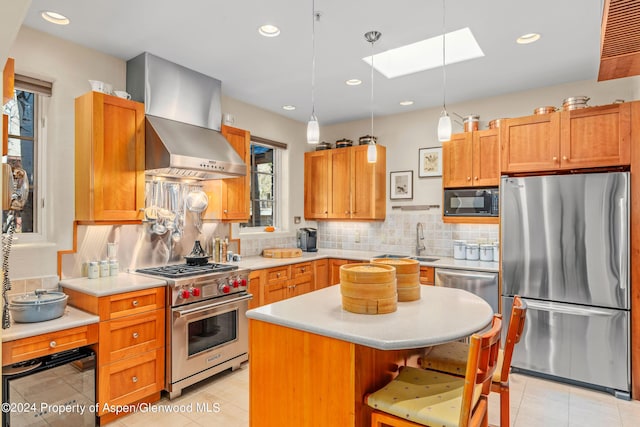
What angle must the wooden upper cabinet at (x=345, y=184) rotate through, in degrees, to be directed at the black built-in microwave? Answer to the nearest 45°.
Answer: approximately 90° to its left

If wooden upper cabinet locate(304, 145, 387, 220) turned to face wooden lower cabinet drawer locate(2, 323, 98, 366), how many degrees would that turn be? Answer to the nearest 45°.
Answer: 0° — it already faces it

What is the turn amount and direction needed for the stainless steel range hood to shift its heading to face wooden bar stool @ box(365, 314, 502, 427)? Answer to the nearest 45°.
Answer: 0° — it already faces it

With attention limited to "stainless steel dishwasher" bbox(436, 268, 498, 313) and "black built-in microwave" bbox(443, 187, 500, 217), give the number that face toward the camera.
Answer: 2

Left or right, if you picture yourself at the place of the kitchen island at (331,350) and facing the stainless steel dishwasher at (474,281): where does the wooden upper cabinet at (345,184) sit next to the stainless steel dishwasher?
left

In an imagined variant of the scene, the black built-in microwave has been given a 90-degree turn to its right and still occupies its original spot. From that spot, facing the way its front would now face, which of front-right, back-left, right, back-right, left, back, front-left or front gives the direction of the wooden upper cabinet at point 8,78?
front-left

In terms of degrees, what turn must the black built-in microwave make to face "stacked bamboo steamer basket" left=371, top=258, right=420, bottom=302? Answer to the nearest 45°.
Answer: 0° — it already faces it

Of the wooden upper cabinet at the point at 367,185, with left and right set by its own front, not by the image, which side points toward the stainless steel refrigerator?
left

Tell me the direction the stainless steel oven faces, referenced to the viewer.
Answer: facing the viewer and to the right of the viewer

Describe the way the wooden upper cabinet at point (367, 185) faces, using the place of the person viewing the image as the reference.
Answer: facing the viewer and to the left of the viewer

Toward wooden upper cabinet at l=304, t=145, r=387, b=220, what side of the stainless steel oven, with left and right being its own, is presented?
left

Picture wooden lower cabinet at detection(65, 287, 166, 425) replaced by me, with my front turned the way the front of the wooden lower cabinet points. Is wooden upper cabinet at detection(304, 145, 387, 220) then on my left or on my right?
on my left

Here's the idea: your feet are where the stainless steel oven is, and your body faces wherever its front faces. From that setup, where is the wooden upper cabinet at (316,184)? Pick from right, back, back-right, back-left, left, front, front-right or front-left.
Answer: left
